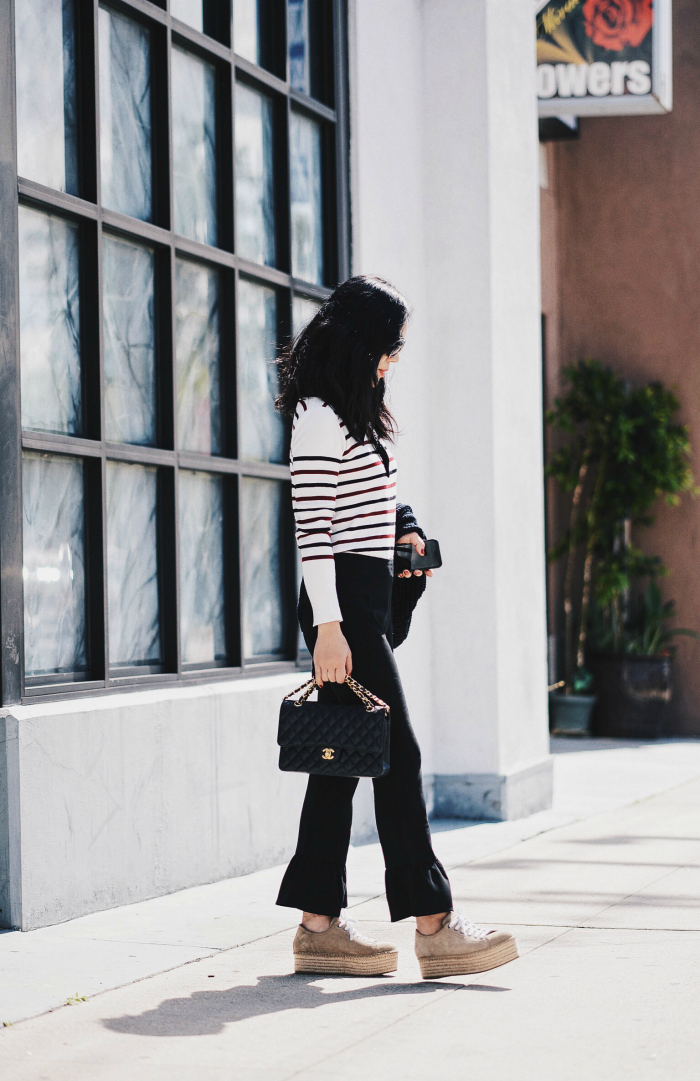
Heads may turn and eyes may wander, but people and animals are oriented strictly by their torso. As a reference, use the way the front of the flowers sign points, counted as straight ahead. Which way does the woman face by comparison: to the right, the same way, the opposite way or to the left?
to the left

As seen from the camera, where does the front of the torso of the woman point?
to the viewer's right

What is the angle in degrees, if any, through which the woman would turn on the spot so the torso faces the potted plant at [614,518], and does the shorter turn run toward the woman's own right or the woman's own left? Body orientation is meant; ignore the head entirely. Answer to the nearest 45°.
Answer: approximately 90° to the woman's own left

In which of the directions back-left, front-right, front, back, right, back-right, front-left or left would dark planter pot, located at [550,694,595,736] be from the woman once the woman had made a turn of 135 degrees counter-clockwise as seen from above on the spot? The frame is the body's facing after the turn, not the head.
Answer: front-right

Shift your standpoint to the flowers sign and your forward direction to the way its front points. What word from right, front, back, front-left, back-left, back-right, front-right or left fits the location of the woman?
front

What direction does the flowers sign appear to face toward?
toward the camera

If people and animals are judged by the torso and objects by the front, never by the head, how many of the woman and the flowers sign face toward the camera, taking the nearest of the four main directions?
1
